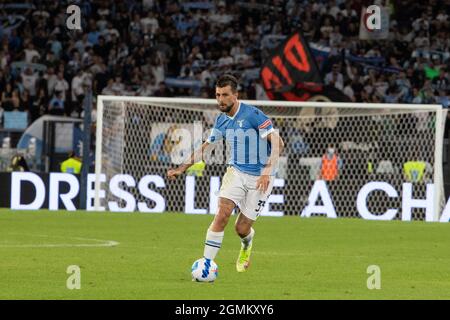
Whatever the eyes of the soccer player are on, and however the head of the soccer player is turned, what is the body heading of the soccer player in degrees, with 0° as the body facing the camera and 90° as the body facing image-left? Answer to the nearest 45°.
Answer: approximately 45°

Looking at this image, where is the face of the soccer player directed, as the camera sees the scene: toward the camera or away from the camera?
toward the camera
